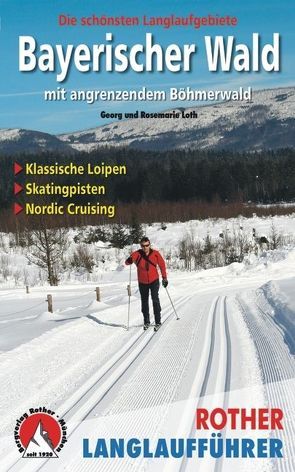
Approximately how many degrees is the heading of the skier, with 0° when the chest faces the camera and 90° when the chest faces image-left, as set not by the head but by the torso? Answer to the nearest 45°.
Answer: approximately 0°
